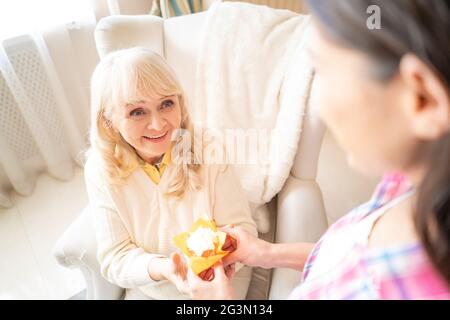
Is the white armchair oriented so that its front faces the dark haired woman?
yes

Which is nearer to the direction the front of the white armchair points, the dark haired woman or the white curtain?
the dark haired woman

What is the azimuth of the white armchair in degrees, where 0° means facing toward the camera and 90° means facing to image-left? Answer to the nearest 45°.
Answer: approximately 0°

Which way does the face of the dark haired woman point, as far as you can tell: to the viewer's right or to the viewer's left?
to the viewer's left

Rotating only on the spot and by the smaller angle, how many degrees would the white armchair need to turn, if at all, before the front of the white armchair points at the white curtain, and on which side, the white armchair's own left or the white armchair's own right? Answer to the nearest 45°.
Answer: approximately 135° to the white armchair's own right
